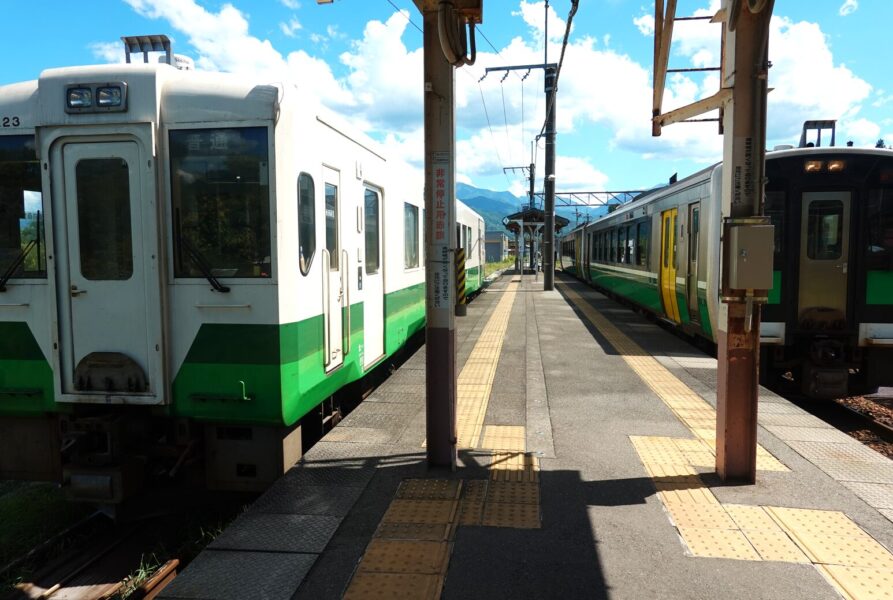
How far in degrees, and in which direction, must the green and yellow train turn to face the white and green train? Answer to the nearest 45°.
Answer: approximately 45° to its right

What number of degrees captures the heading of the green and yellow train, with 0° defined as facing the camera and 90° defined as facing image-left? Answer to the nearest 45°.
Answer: approximately 0°

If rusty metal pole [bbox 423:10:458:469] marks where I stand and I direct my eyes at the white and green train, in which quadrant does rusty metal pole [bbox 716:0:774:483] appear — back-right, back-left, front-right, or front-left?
back-right

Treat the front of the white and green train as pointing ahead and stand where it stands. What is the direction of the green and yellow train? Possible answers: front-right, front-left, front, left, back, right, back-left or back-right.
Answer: back-left

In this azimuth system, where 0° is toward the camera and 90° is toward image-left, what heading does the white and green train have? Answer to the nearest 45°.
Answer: approximately 45°

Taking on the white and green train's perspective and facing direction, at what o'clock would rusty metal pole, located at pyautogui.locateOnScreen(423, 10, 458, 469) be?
The rusty metal pole is roughly at 11 o'clock from the white and green train.

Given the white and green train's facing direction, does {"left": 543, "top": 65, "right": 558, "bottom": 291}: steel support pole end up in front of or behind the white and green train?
behind

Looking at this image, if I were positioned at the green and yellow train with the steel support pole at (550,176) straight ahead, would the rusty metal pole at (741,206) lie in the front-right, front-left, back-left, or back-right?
back-left

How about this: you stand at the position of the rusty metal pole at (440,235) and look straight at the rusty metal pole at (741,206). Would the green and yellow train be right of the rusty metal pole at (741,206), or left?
left
